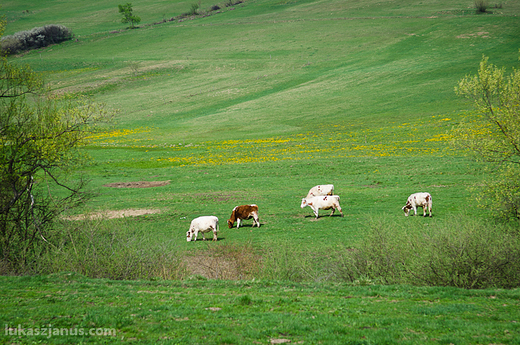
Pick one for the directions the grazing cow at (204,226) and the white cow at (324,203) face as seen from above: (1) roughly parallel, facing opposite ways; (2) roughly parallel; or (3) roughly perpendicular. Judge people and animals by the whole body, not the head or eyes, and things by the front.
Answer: roughly parallel

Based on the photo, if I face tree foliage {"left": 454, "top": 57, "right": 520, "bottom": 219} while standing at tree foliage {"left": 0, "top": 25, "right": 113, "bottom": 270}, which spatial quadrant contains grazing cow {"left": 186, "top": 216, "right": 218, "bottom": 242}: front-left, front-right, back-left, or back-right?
front-left

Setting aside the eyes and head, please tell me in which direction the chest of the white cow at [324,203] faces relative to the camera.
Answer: to the viewer's left

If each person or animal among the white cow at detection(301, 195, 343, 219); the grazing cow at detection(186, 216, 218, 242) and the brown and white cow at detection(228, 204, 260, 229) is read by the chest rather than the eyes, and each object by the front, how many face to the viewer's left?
3

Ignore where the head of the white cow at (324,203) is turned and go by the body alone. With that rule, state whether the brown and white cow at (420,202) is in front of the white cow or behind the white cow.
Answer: behind

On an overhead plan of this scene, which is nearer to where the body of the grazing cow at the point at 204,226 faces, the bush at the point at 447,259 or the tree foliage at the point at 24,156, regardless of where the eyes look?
the tree foliage

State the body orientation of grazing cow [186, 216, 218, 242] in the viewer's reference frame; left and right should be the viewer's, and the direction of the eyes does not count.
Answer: facing to the left of the viewer

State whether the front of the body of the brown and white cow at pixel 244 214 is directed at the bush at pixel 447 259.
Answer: no

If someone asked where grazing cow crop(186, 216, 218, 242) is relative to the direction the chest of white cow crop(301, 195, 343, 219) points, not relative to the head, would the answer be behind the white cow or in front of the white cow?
in front

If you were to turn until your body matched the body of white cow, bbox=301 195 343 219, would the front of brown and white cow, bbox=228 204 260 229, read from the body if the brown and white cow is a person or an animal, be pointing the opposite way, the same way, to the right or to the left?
the same way

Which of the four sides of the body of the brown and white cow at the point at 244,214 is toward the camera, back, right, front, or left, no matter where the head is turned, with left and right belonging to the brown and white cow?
left
